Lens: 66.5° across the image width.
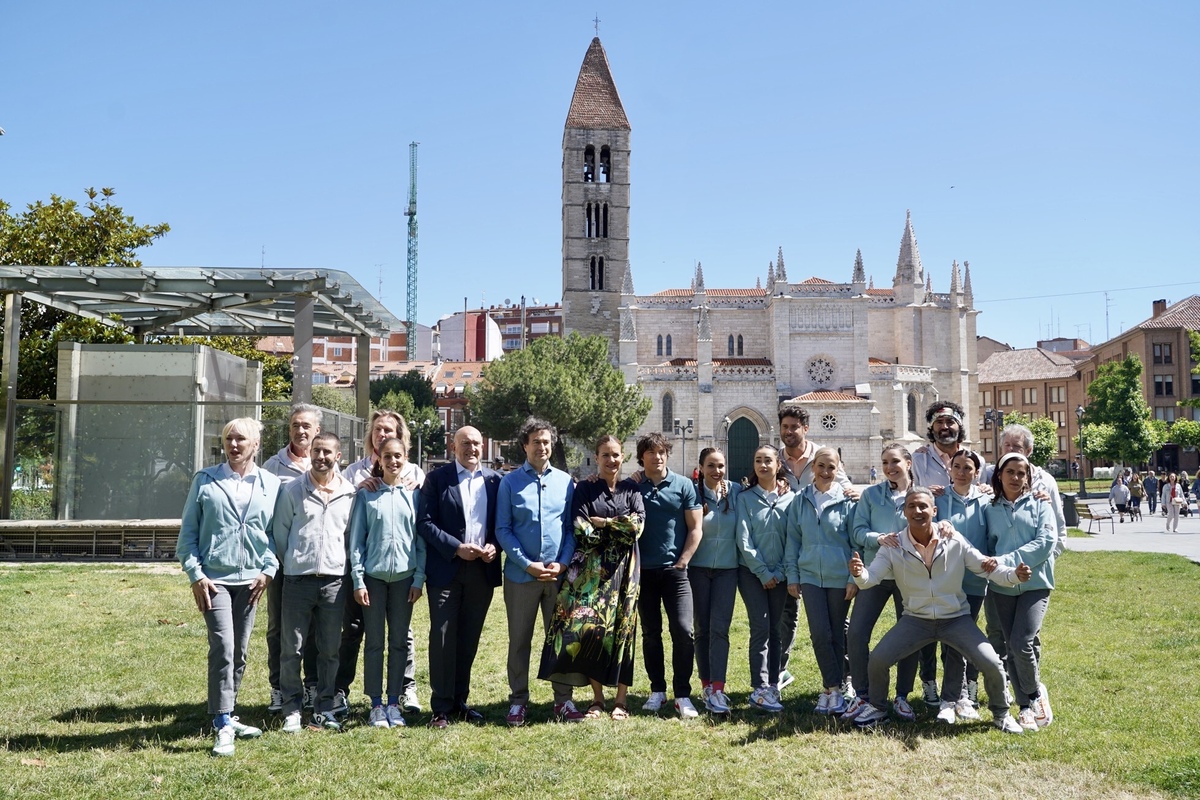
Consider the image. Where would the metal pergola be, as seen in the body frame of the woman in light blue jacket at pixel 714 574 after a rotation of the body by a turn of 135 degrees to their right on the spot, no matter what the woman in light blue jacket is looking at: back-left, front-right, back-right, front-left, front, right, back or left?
front

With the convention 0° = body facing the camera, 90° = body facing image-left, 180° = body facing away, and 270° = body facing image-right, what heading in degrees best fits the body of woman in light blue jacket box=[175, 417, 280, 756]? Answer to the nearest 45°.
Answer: approximately 0°

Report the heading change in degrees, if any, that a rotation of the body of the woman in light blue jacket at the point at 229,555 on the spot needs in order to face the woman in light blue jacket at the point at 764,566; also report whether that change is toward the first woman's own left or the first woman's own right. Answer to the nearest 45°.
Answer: approximately 90° to the first woman's own left

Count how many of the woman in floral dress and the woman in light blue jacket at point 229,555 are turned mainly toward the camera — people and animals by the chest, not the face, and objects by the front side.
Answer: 2

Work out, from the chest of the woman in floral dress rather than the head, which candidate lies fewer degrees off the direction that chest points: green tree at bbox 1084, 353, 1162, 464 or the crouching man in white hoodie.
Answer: the crouching man in white hoodie
